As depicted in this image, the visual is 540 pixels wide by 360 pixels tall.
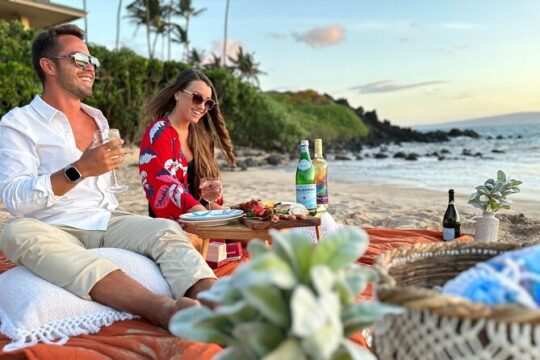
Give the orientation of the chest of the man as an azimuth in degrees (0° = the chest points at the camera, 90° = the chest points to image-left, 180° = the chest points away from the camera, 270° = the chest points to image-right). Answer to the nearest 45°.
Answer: approximately 315°

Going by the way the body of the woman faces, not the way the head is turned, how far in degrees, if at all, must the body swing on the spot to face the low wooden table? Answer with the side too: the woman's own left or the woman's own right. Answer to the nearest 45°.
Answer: approximately 45° to the woman's own right

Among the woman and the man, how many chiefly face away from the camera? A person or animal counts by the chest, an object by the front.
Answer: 0

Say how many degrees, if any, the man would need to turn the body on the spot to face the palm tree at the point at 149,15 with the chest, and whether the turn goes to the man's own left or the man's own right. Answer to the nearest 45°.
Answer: approximately 135° to the man's own left

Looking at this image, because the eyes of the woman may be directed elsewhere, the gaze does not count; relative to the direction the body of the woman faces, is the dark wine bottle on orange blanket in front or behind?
in front

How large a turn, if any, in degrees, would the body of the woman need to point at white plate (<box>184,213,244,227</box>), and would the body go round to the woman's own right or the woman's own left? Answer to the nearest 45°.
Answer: approximately 45° to the woman's own right

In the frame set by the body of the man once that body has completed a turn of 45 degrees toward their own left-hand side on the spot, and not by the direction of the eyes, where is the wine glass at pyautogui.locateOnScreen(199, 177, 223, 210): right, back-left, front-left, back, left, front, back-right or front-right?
front-left

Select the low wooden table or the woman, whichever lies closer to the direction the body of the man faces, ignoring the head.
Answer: the low wooden table

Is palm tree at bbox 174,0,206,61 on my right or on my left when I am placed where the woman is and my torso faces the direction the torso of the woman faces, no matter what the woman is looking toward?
on my left

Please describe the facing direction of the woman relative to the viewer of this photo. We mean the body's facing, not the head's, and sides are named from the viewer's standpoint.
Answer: facing the viewer and to the right of the viewer

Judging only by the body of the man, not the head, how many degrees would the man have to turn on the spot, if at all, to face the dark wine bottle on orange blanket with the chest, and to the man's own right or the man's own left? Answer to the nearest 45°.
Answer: approximately 45° to the man's own left

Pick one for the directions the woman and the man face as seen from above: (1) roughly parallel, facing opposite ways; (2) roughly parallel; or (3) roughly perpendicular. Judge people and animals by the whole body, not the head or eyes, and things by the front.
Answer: roughly parallel

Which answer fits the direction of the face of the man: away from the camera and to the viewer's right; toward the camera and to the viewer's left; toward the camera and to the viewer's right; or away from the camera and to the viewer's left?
toward the camera and to the viewer's right

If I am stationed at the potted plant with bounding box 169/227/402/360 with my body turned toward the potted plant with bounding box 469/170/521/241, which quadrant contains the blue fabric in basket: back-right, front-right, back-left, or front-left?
front-right

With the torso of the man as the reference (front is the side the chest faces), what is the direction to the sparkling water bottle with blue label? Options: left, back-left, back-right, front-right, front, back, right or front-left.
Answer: front-left

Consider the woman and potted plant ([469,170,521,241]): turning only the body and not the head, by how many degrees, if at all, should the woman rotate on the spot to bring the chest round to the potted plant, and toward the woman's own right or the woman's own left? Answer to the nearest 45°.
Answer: approximately 45° to the woman's own left
